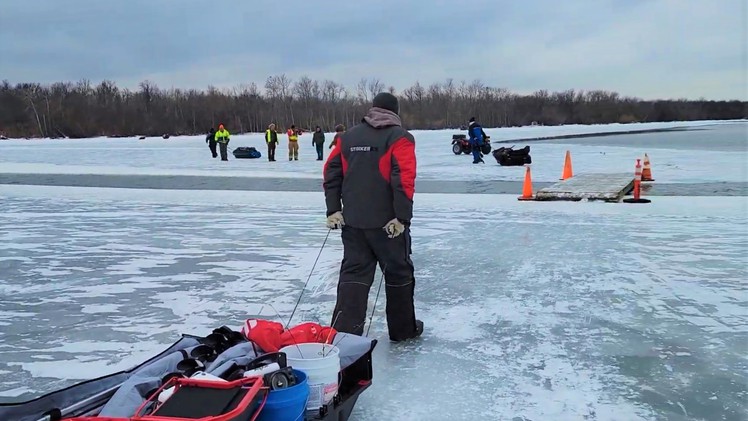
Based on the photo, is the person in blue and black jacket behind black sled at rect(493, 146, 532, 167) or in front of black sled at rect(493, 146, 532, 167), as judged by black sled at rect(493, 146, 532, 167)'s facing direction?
in front

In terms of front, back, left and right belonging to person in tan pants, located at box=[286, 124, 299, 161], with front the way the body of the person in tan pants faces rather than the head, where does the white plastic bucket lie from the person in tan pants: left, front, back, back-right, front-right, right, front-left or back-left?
front

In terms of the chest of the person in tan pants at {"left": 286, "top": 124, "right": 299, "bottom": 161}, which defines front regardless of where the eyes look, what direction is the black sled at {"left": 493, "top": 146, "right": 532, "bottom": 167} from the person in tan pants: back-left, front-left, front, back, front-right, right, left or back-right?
front-left

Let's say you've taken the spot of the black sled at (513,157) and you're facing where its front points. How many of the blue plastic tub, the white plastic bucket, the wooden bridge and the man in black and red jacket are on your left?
4

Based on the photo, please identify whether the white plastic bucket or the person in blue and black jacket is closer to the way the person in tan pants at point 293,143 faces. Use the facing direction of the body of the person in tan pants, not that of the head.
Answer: the white plastic bucket

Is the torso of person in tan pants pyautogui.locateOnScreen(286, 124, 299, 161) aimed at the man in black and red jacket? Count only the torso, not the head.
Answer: yes

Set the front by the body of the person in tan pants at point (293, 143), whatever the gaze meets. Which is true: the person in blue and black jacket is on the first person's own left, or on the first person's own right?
on the first person's own left

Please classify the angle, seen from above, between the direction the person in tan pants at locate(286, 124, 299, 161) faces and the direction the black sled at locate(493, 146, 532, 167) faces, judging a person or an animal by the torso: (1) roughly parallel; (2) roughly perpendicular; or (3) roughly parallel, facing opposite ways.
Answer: roughly perpendicular

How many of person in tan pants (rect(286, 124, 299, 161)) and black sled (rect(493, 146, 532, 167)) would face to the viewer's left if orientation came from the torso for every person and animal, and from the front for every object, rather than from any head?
1

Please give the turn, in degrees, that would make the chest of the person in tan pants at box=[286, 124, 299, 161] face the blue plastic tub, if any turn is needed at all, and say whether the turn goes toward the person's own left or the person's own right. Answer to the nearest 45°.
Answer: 0° — they already face it

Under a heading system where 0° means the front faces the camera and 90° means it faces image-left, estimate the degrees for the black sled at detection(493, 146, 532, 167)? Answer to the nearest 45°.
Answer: approximately 90°

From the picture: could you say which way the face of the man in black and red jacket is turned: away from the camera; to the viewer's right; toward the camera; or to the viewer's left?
away from the camera

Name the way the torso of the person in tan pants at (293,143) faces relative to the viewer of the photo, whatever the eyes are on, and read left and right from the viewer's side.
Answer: facing the viewer

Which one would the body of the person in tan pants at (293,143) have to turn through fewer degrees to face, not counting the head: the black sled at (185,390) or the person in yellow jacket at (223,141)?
the black sled

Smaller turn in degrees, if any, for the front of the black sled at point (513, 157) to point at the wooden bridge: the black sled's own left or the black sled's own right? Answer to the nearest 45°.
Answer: approximately 90° to the black sled's own left

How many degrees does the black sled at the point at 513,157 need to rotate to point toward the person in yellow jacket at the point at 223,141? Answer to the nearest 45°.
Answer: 0° — it already faces them

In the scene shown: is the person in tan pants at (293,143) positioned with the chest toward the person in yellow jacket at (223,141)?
no
